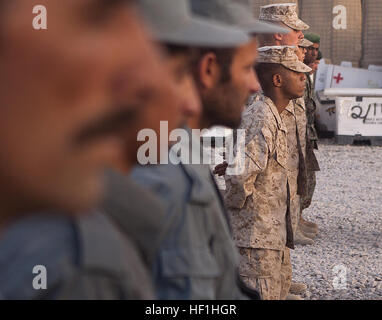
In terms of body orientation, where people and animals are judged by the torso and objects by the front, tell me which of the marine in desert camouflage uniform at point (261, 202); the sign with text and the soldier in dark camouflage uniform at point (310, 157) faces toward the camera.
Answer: the sign with text

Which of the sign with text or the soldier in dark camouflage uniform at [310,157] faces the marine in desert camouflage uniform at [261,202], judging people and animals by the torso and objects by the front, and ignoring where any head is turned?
the sign with text

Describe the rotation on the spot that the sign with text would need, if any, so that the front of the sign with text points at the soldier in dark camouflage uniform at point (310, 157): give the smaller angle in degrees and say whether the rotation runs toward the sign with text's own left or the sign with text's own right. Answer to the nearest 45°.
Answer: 0° — it already faces them

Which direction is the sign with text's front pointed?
toward the camera
